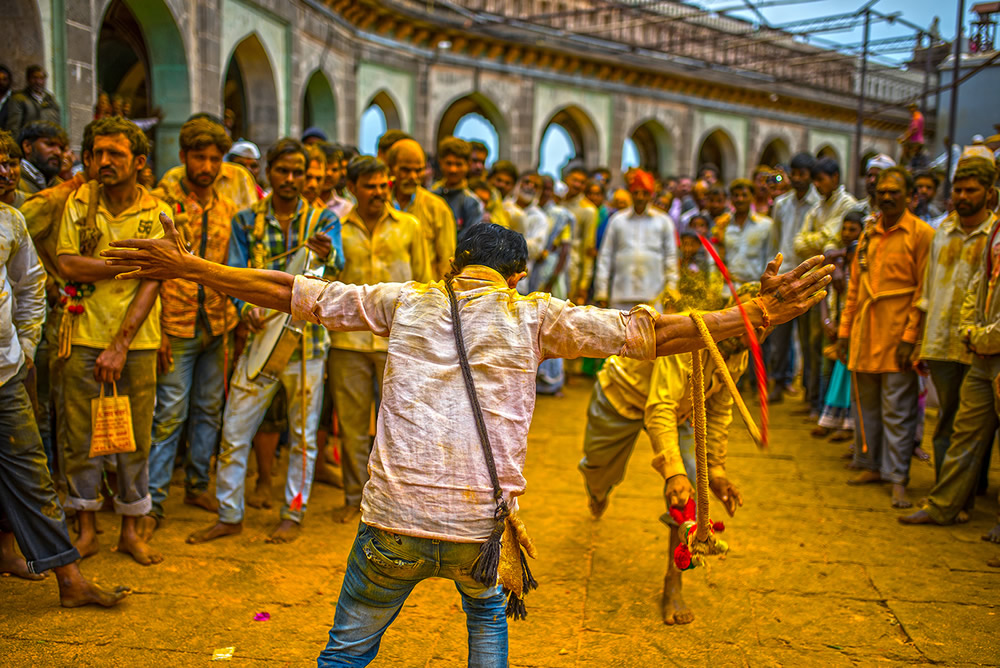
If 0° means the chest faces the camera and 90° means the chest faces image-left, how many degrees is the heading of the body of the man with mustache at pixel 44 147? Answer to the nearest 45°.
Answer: approximately 315°

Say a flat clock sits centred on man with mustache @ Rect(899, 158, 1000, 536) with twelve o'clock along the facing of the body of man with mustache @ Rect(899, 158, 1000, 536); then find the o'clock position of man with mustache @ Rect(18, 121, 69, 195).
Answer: man with mustache @ Rect(18, 121, 69, 195) is roughly at 1 o'clock from man with mustache @ Rect(899, 158, 1000, 536).

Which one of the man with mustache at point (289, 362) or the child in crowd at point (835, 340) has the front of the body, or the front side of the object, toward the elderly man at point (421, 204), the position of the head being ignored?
the child in crowd

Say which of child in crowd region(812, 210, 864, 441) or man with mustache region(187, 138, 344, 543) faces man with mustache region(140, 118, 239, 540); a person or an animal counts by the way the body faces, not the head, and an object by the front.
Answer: the child in crowd

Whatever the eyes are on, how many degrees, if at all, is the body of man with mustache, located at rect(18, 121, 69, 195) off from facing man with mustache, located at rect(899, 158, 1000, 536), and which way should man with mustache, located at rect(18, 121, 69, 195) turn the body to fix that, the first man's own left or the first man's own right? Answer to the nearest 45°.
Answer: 0° — they already face them

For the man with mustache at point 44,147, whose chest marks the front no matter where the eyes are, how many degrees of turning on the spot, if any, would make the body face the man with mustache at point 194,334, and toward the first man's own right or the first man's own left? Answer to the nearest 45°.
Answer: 0° — they already face them

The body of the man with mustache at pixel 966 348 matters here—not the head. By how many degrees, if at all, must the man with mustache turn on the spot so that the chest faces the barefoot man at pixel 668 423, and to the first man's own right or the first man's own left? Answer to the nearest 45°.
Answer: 0° — they already face them

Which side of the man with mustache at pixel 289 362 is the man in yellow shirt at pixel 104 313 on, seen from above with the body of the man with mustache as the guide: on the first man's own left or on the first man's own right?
on the first man's own right

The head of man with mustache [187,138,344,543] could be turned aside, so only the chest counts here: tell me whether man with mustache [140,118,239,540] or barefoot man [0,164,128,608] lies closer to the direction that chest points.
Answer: the barefoot man

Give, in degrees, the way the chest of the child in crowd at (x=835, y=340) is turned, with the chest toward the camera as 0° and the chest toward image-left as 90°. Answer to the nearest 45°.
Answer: approximately 45°
